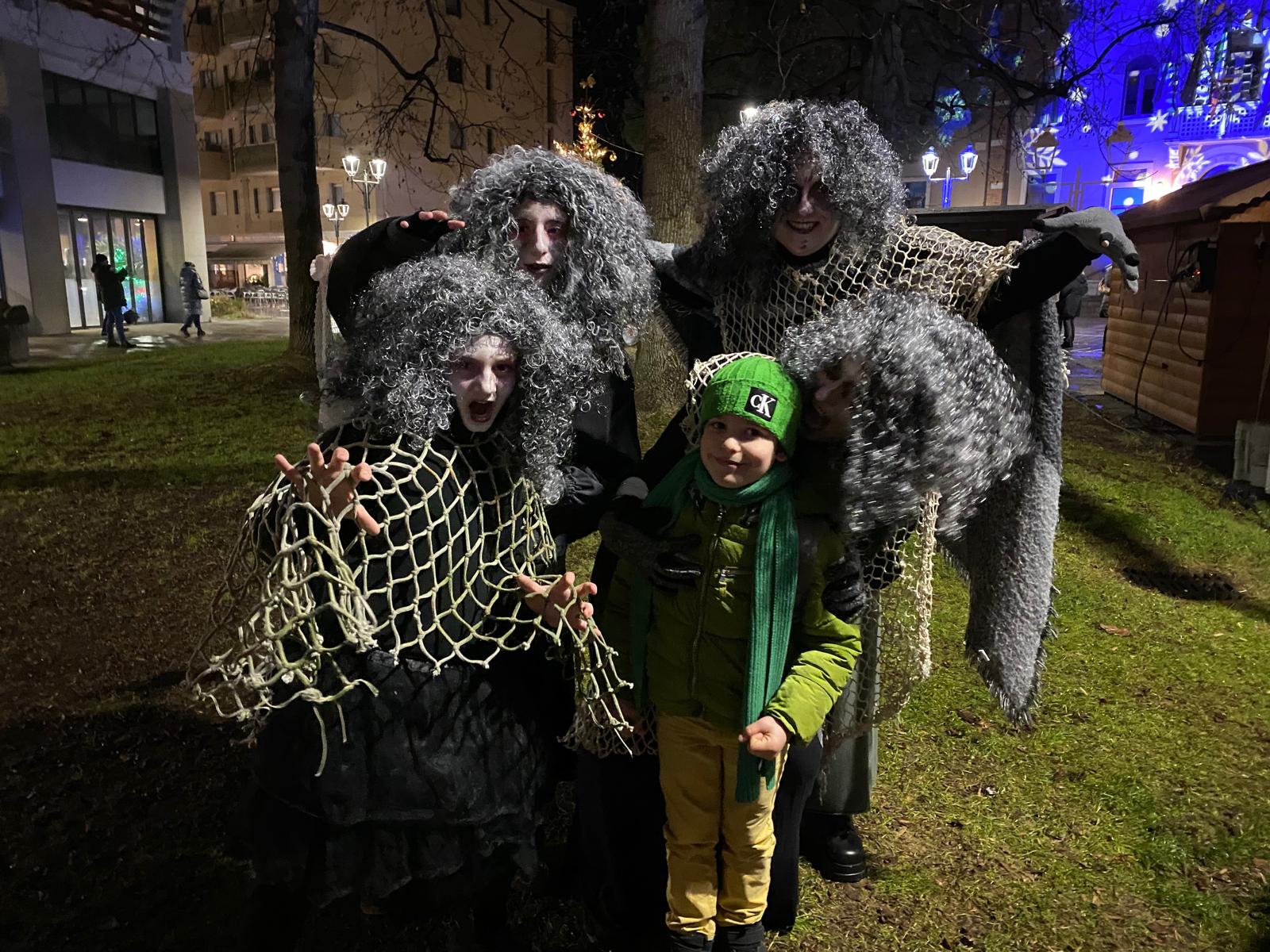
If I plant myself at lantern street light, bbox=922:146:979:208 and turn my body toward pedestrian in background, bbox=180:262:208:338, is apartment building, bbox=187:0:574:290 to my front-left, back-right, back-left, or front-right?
front-right

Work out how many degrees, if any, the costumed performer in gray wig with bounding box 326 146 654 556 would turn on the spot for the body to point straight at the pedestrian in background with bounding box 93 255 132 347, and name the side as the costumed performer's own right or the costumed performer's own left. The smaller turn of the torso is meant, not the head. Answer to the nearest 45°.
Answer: approximately 135° to the costumed performer's own right

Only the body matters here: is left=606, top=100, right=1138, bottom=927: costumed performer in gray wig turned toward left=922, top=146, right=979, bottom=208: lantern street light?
no

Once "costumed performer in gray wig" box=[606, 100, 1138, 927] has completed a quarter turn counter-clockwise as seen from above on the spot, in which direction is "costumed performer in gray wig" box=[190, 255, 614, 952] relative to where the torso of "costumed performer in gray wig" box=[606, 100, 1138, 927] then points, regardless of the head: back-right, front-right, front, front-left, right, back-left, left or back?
back-right

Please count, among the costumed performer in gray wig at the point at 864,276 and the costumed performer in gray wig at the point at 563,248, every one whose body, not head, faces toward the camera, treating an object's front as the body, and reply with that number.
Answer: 2

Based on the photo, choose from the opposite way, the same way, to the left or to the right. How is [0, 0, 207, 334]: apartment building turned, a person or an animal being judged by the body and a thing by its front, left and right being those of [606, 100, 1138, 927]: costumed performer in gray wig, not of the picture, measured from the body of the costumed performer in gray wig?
to the left

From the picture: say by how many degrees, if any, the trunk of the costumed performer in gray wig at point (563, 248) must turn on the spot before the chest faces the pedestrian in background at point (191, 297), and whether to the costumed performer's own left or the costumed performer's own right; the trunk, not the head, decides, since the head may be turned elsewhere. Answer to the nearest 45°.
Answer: approximately 180°

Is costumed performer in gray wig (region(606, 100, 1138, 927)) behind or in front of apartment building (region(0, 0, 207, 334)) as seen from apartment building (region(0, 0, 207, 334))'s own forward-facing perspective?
in front

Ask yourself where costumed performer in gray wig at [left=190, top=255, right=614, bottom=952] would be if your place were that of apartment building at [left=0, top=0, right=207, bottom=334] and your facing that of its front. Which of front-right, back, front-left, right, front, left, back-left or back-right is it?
front-right

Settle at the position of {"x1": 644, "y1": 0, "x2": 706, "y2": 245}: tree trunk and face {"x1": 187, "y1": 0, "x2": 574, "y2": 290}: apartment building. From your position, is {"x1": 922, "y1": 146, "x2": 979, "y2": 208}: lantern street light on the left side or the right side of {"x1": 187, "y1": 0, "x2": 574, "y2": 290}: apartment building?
right

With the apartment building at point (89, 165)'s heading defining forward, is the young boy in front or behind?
in front

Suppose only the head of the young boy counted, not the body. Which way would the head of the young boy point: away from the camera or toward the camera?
toward the camera

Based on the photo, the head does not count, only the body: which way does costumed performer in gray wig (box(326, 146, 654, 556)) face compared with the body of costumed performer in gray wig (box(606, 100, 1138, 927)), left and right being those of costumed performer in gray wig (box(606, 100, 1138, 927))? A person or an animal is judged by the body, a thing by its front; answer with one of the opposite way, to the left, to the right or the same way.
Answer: the same way

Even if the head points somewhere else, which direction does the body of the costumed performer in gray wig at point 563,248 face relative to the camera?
toward the camera

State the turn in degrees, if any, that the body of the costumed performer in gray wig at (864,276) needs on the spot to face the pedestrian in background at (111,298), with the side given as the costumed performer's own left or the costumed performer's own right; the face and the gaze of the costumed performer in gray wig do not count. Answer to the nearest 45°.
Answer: approximately 135° to the costumed performer's own right
